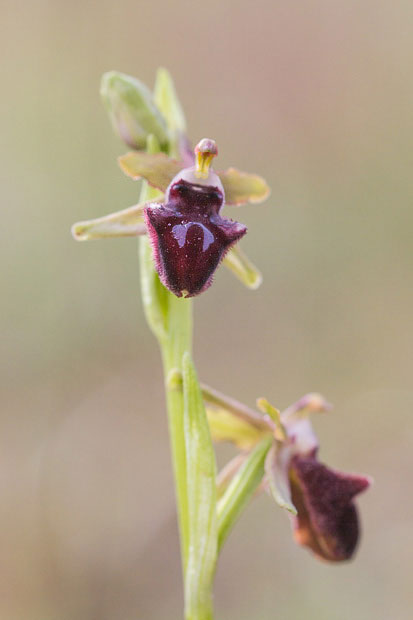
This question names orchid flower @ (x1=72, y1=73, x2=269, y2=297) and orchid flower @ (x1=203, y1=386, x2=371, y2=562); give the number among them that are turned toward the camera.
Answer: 1

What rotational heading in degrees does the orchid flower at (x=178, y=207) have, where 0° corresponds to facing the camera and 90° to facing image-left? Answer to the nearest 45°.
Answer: approximately 0°

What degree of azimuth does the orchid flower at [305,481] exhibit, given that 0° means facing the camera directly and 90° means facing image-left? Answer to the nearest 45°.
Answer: approximately 270°

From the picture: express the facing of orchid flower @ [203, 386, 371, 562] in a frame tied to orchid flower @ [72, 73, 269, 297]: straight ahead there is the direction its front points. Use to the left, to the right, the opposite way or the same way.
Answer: to the left
